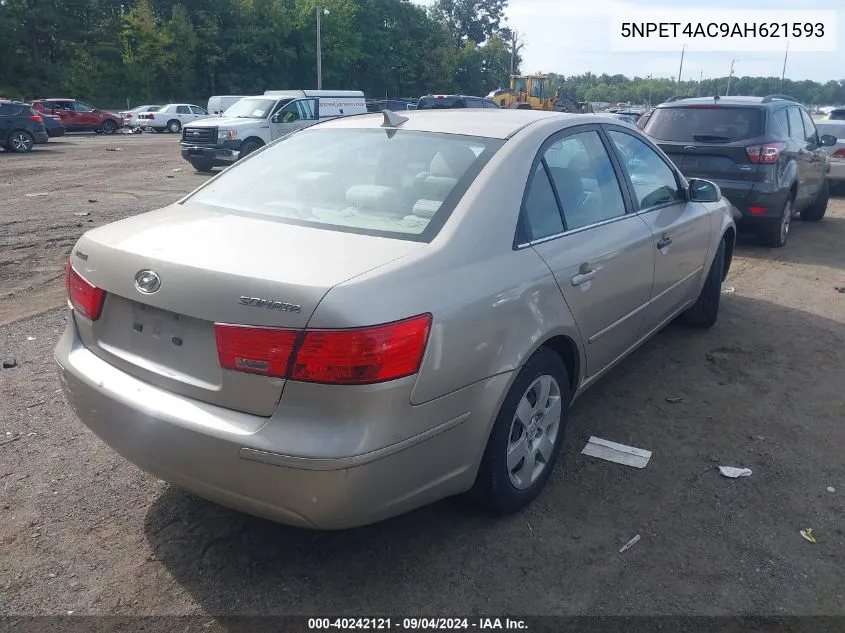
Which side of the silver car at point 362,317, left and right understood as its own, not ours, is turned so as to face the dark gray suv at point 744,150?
front

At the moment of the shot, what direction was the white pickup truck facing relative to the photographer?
facing the viewer and to the left of the viewer

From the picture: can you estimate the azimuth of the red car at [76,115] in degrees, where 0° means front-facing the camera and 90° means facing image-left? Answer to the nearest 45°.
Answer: approximately 270°

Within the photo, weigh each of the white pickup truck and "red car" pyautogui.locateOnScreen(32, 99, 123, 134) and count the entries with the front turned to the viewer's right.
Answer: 1

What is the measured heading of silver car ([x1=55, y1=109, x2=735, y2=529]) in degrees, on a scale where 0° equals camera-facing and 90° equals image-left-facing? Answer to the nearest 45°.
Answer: approximately 225°

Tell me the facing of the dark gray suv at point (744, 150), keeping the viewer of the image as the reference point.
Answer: facing away from the viewer and to the right of the viewer
